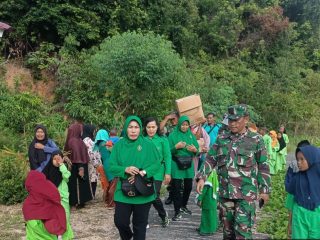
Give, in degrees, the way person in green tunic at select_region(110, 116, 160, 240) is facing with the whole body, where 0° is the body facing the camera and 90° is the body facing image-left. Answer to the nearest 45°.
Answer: approximately 0°

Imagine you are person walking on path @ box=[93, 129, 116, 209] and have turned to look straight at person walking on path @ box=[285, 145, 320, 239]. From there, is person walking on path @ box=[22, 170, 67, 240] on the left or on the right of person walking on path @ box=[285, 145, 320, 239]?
right

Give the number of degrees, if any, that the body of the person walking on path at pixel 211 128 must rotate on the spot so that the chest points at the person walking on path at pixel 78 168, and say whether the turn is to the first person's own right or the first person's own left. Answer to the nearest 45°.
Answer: approximately 45° to the first person's own right

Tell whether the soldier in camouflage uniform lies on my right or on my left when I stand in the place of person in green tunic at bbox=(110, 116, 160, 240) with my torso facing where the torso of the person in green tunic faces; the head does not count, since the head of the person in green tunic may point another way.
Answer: on my left

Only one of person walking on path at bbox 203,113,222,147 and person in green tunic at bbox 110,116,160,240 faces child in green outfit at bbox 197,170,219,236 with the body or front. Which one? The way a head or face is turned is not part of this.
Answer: the person walking on path

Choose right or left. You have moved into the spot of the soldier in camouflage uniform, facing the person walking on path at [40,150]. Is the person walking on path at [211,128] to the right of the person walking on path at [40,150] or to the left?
right

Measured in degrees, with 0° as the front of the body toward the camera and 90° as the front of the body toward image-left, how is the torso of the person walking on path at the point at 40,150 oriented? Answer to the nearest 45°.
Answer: approximately 0°

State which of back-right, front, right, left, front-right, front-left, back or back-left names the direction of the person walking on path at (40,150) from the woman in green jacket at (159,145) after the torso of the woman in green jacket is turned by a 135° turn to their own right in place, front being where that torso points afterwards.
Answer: front-left

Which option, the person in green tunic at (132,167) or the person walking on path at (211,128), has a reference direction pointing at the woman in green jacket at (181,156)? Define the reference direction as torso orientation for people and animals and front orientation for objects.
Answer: the person walking on path
